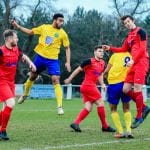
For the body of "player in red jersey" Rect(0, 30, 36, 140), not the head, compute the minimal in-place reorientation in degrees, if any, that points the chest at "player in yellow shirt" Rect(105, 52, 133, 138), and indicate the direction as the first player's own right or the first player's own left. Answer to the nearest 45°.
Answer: approximately 45° to the first player's own left

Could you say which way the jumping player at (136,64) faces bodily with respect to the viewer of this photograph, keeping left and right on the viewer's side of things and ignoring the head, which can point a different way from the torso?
facing the viewer and to the left of the viewer

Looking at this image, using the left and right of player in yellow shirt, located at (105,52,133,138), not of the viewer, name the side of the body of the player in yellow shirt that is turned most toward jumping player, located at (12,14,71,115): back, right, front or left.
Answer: left

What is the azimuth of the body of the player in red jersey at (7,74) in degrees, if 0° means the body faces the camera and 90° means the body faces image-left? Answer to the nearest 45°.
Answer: approximately 315°

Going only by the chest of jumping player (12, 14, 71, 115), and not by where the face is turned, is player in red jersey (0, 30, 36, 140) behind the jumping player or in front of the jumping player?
in front

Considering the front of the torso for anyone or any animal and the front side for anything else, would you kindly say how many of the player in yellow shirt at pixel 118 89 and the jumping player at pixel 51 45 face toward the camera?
1

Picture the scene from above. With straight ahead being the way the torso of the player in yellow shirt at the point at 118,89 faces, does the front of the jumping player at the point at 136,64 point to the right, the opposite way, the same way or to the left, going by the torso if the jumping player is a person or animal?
to the left

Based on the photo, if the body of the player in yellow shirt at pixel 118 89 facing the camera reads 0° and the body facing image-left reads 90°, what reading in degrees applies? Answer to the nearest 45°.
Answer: approximately 135°
